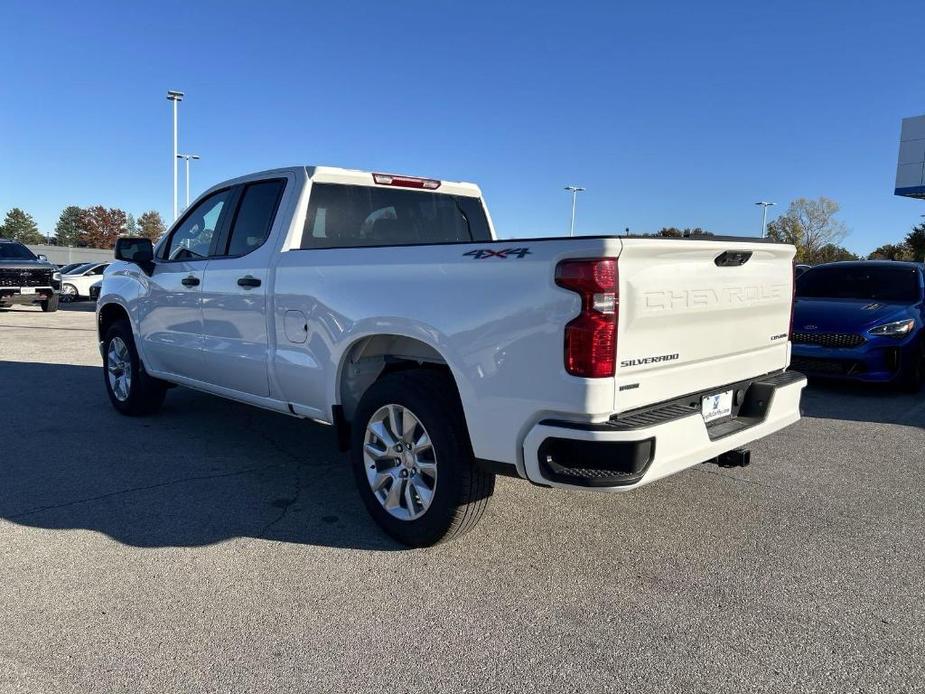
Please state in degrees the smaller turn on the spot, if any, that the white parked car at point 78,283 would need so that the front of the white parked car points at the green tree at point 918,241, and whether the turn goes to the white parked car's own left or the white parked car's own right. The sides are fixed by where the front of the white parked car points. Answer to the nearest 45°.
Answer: approximately 135° to the white parked car's own left

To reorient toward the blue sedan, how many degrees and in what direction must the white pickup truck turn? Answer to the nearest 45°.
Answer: approximately 90° to its right

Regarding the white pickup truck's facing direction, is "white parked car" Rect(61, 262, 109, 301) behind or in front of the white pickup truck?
in front

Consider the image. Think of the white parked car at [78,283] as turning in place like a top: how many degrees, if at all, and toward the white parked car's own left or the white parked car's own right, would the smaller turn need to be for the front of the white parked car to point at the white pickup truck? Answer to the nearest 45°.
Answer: approximately 45° to the white parked car's own left

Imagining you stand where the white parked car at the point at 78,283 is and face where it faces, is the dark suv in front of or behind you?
in front

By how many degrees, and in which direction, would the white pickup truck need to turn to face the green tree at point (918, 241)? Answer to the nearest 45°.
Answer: approximately 90° to its right

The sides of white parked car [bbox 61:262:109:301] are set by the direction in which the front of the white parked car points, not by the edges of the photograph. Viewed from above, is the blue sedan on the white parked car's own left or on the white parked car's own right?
on the white parked car's own left

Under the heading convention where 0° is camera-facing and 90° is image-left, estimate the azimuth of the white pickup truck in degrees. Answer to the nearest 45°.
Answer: approximately 135°

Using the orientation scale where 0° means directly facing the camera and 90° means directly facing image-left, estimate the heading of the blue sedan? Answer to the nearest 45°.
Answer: approximately 45°

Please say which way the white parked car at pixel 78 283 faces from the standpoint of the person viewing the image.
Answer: facing the viewer and to the left of the viewer
